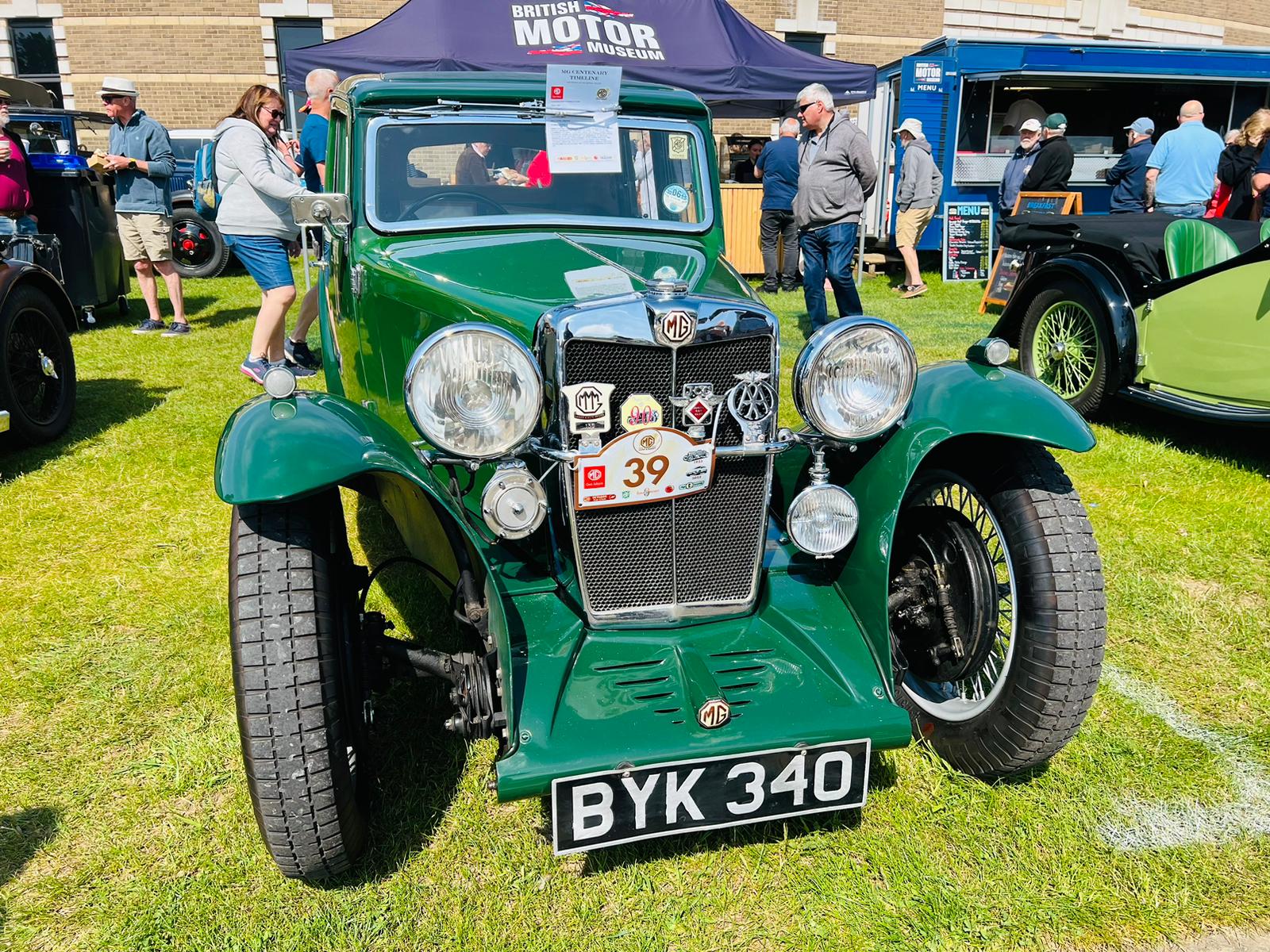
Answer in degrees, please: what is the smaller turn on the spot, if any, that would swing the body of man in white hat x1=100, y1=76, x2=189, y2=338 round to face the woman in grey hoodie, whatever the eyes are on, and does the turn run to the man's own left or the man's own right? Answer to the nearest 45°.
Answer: approximately 45° to the man's own left

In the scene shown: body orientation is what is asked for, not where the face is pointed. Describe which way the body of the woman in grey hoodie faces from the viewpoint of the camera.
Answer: to the viewer's right

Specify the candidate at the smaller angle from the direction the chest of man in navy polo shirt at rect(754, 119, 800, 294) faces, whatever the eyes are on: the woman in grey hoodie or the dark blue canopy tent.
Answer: the dark blue canopy tent

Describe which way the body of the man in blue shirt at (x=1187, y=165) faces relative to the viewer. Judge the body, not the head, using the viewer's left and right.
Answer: facing away from the viewer

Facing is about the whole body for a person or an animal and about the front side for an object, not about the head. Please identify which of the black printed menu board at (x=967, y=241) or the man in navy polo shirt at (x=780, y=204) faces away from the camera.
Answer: the man in navy polo shirt

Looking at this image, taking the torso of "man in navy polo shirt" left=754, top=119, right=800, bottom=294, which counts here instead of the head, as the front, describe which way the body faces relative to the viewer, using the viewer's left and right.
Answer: facing away from the viewer

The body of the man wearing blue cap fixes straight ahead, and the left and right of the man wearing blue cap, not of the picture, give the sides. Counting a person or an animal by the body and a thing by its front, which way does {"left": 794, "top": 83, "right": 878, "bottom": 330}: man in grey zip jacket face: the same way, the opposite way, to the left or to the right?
to the left
